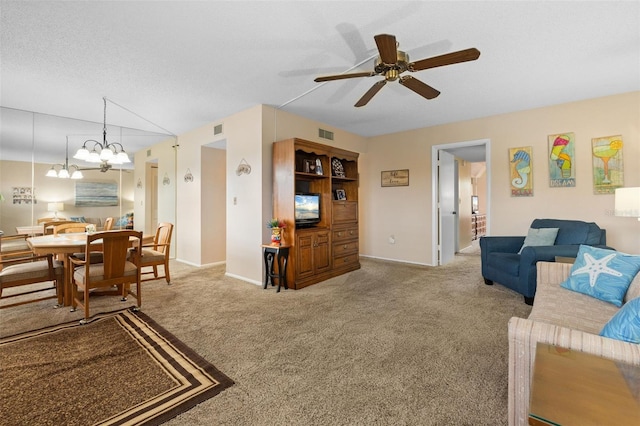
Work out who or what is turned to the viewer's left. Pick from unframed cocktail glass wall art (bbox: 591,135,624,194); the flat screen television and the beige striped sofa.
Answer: the beige striped sofa

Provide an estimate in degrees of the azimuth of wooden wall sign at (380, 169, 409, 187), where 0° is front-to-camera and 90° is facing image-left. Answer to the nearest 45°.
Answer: approximately 45°

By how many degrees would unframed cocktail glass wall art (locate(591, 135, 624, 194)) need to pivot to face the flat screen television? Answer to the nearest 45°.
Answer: approximately 45° to its right

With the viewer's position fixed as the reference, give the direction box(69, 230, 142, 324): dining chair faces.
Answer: facing away from the viewer and to the left of the viewer

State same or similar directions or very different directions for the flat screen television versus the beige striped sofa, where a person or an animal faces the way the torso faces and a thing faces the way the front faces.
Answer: very different directions

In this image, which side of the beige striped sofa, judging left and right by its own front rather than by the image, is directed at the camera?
left

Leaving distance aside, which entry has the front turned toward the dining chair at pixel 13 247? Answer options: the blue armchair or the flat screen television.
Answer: the blue armchair
